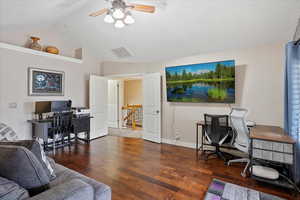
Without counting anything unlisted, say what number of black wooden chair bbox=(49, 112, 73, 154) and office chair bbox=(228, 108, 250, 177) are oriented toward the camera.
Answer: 0

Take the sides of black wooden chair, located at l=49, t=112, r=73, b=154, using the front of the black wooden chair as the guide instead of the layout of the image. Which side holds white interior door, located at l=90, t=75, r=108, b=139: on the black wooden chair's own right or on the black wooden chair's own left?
on the black wooden chair's own right

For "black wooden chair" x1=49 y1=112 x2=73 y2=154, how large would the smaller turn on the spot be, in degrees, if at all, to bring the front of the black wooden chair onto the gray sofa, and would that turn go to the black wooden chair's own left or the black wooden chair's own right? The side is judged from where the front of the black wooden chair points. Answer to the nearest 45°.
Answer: approximately 135° to the black wooden chair's own left

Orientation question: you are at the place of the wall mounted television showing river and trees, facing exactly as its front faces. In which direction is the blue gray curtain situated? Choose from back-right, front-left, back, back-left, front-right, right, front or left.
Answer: left

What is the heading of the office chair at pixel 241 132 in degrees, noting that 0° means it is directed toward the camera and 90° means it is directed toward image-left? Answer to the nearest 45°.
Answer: approximately 225°

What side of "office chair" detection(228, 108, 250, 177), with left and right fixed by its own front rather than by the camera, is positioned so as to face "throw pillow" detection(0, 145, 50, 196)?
back

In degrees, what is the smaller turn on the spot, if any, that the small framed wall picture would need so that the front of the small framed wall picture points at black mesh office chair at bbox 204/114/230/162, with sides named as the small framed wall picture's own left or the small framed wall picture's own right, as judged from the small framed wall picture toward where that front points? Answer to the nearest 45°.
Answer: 0° — it already faces it

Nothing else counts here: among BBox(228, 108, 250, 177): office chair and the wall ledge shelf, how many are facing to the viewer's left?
0

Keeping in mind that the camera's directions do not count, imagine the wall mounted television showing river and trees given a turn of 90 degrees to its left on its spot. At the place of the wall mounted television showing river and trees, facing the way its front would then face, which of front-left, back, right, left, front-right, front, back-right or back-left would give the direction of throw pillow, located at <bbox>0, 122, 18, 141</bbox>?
right

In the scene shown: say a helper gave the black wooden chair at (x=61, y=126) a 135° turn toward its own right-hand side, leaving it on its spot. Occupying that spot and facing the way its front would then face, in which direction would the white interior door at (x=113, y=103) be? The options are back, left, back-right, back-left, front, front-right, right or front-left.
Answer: front-left

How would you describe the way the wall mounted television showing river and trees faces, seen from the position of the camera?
facing the viewer and to the left of the viewer

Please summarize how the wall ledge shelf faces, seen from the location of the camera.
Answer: facing the viewer and to the right of the viewer

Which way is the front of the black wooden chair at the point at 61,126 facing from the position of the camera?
facing away from the viewer and to the left of the viewer

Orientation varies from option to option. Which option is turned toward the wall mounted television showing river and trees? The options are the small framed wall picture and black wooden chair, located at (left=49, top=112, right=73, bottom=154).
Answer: the small framed wall picture

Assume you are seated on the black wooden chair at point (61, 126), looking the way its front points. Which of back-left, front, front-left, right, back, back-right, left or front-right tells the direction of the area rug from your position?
back
